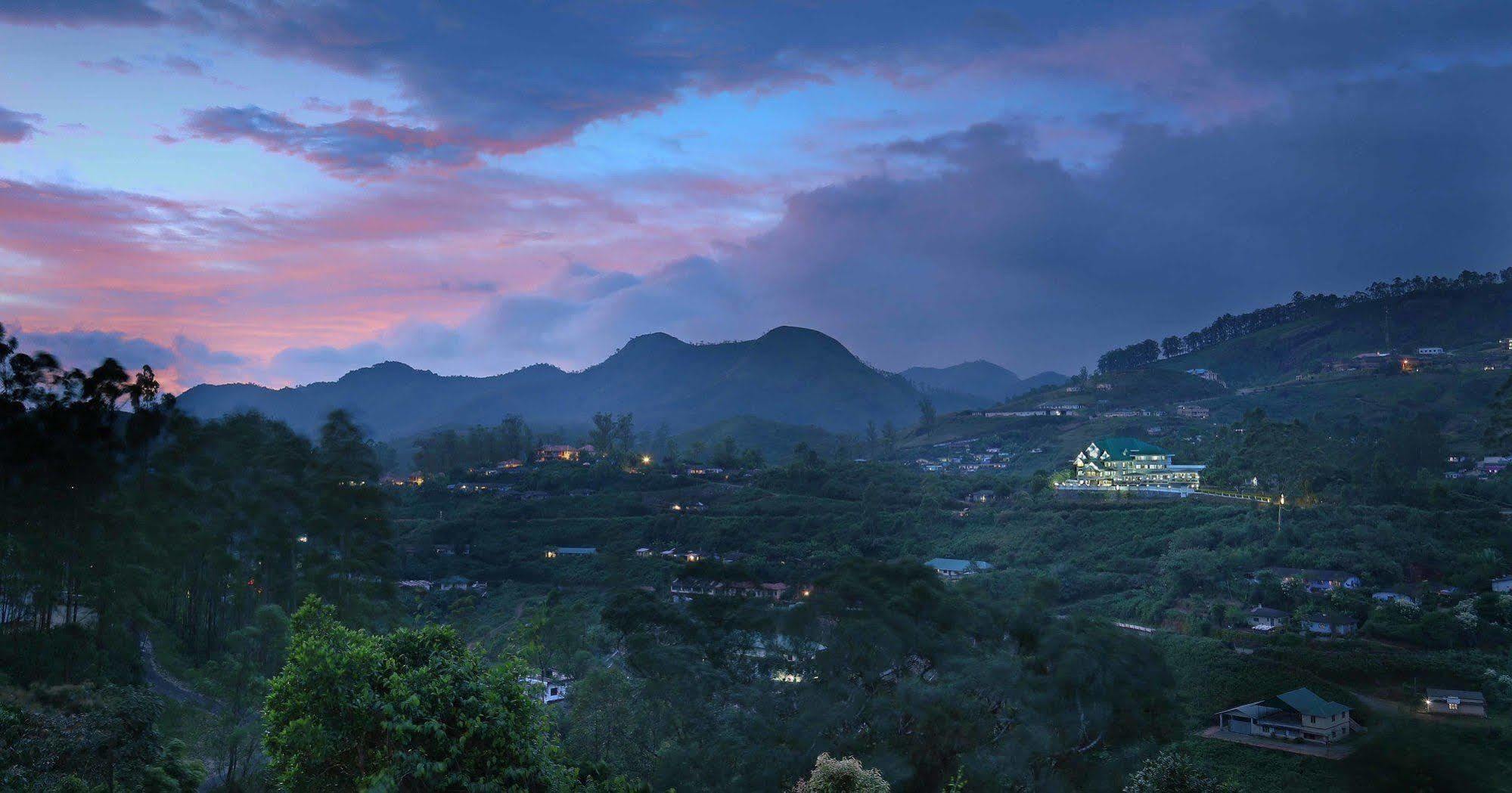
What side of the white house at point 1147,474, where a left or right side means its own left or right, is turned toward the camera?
front

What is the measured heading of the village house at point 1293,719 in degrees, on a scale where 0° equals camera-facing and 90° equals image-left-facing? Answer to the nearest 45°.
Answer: approximately 45°

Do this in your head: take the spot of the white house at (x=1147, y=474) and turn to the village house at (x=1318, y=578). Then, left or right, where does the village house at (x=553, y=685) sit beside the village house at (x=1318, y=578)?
right

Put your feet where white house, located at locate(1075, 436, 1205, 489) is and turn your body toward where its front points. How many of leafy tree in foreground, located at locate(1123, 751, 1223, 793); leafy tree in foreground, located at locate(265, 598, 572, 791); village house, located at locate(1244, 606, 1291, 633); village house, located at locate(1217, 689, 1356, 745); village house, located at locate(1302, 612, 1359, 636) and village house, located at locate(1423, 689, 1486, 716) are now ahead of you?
6

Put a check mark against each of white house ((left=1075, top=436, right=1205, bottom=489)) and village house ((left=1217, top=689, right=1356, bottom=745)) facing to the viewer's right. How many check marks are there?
0

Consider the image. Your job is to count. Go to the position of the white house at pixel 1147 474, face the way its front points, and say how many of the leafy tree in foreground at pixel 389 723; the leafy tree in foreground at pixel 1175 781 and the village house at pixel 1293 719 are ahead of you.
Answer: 3

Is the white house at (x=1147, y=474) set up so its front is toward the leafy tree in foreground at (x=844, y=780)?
yes

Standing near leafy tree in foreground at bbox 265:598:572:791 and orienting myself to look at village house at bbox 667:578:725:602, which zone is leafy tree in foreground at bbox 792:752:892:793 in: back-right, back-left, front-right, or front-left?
front-right

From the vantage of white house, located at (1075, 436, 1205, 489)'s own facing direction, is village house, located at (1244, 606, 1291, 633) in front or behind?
in front

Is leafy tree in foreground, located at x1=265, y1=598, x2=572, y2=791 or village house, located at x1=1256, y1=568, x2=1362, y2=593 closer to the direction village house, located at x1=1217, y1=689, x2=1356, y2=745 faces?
the leafy tree in foreground

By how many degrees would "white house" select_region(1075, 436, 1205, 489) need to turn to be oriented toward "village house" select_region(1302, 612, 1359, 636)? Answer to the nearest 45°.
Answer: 0° — it already faces it

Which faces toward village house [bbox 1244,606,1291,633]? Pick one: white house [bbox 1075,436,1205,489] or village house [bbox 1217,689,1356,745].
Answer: the white house

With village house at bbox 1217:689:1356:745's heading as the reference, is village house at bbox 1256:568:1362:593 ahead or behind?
behind
